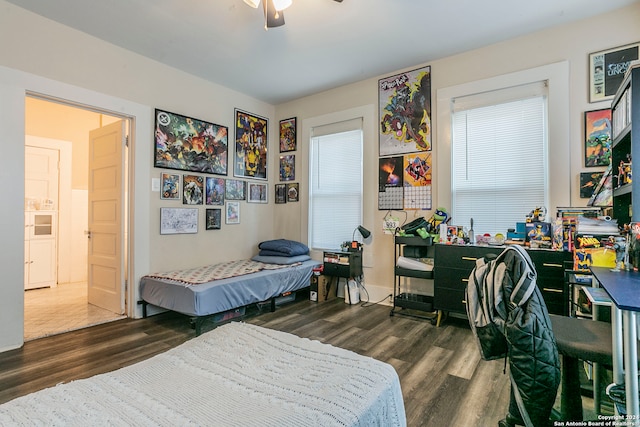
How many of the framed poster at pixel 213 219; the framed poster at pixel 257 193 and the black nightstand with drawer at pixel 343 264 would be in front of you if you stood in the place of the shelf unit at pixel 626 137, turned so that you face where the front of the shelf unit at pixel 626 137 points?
3

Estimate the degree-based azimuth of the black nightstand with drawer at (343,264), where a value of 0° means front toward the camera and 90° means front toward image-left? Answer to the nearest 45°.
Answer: approximately 45°

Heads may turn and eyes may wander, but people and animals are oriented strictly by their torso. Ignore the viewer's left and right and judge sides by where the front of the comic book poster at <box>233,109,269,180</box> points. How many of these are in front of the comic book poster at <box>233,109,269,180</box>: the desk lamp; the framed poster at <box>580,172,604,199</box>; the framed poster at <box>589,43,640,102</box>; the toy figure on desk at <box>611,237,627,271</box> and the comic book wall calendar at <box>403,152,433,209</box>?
5

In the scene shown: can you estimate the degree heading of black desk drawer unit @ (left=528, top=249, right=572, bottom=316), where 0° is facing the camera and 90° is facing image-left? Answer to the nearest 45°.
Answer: approximately 0°

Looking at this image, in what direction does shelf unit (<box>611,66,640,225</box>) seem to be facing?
to the viewer's left

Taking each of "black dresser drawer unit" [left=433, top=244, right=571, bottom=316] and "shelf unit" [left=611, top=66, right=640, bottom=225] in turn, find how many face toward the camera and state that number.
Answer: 1

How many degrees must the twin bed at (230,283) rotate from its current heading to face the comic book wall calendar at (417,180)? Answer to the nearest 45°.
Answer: approximately 135° to its left

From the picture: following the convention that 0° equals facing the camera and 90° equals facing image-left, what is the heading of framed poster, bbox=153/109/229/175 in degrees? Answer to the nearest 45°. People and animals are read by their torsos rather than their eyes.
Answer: approximately 315°

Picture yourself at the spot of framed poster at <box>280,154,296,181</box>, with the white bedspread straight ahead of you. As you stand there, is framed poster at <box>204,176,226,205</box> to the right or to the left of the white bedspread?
right

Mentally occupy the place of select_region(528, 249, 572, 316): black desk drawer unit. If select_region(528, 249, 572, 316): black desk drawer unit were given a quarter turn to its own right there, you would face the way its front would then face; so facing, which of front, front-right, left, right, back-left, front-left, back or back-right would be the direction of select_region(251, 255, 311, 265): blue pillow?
front

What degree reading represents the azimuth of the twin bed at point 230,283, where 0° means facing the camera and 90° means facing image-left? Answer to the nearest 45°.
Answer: approximately 45°
